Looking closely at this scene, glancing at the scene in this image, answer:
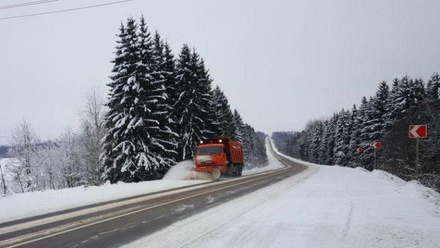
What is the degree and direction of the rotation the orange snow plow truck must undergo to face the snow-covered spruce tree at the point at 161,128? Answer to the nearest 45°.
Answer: approximately 90° to its right

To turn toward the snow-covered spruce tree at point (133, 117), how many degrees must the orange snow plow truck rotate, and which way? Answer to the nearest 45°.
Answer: approximately 45° to its right

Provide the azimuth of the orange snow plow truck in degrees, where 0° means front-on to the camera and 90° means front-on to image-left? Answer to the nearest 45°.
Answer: approximately 45°

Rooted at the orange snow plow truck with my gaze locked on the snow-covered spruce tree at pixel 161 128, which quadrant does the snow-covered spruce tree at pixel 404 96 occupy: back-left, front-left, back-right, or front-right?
back-right

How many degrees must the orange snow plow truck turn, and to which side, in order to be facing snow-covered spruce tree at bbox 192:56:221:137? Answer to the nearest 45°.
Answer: approximately 135° to its right

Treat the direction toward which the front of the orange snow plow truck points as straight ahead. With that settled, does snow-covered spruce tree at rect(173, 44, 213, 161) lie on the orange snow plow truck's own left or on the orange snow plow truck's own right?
on the orange snow plow truck's own right
